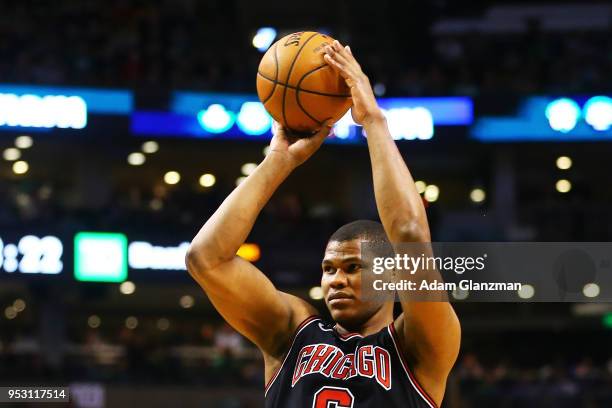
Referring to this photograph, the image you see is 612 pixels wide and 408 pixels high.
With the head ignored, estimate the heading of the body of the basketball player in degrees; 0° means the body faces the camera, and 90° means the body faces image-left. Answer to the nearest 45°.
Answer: approximately 45°
